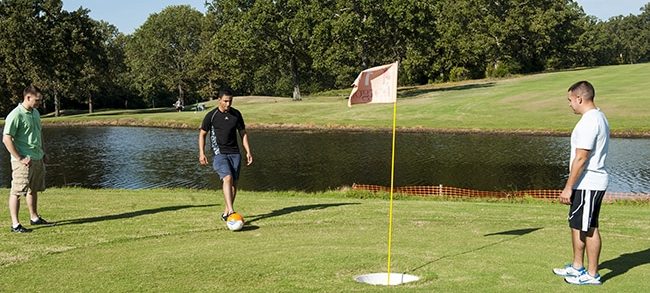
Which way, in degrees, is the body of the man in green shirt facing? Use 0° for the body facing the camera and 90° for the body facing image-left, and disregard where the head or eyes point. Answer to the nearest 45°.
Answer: approximately 315°

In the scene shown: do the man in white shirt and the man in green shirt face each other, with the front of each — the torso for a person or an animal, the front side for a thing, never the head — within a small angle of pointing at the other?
yes

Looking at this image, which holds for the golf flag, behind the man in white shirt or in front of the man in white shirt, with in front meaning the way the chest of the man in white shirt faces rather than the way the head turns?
in front

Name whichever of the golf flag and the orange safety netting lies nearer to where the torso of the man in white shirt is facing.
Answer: the golf flag

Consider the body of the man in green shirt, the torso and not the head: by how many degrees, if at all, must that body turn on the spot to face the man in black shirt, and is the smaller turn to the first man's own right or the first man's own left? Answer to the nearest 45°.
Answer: approximately 45° to the first man's own left

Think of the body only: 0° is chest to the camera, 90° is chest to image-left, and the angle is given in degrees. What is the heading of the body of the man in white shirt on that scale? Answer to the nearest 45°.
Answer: approximately 90°

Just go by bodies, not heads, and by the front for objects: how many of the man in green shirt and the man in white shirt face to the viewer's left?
1

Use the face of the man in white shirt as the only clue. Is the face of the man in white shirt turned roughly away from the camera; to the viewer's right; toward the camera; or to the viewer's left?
to the viewer's left

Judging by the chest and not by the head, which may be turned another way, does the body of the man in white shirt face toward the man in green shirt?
yes

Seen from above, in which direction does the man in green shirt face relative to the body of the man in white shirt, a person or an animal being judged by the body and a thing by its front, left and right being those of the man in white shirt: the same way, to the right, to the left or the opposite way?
the opposite way

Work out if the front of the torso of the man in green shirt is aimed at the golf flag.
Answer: yes

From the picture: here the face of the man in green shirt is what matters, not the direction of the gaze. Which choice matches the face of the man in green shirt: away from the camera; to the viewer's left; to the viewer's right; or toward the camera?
to the viewer's right

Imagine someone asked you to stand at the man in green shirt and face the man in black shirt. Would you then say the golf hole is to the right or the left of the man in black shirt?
right

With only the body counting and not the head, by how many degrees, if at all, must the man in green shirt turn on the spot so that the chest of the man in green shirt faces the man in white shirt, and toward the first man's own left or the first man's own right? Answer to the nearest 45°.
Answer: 0° — they already face them
